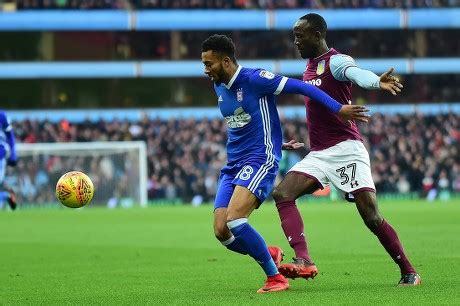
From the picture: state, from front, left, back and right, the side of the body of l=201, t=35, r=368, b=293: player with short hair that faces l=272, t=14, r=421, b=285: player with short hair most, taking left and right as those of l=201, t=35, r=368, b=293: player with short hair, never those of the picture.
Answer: back

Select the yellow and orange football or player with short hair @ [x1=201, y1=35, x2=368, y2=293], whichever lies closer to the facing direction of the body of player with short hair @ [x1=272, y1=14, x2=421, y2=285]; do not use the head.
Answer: the player with short hair

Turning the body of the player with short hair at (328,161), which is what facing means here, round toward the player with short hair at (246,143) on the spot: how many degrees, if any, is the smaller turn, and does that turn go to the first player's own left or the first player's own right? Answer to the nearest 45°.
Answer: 0° — they already face them

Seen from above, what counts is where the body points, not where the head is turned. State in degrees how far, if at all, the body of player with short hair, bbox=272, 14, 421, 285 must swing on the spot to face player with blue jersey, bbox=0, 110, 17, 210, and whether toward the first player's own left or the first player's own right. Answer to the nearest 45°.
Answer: approximately 90° to the first player's own right

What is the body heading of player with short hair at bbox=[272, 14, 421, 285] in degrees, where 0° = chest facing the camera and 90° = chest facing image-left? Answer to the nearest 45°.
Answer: approximately 45°

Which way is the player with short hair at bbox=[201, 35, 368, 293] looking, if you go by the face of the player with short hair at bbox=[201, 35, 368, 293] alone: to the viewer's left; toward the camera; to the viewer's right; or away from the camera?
to the viewer's left

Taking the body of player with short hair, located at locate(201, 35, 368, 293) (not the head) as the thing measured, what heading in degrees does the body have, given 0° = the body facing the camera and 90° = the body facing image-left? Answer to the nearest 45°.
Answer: approximately 45°

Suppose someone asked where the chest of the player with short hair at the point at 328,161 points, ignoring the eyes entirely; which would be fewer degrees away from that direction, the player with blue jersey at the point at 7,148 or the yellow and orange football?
the yellow and orange football

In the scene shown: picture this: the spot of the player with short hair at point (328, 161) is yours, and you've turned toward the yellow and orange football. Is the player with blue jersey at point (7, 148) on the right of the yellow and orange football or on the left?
right
